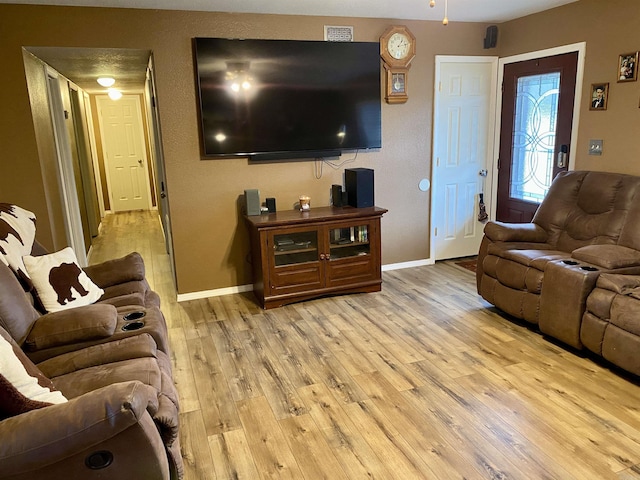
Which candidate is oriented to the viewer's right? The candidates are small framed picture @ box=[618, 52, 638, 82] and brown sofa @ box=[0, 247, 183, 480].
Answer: the brown sofa

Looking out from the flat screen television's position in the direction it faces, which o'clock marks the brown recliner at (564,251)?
The brown recliner is roughly at 10 o'clock from the flat screen television.

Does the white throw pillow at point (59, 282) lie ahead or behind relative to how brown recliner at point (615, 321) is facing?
ahead

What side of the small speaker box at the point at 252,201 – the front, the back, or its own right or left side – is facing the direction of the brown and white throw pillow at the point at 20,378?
front

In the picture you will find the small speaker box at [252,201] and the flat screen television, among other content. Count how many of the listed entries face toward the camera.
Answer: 2

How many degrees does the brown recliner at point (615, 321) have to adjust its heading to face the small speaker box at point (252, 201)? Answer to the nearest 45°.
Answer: approximately 45° to its right

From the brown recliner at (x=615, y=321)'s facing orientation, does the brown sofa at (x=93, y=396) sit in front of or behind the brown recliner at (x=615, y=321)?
in front

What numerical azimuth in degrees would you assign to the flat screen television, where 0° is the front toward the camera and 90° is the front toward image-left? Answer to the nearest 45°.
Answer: approximately 0°

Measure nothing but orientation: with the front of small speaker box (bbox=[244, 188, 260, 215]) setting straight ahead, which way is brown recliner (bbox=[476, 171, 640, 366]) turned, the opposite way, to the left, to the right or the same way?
to the right

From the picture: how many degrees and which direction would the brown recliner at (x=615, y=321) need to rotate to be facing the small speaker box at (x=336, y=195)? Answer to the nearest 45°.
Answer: approximately 45° to its right

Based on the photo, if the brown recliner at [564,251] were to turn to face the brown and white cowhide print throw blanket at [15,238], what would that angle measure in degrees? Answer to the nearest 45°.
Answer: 0° — it already faces it

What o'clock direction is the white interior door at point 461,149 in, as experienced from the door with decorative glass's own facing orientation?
The white interior door is roughly at 2 o'clock from the door with decorative glass.

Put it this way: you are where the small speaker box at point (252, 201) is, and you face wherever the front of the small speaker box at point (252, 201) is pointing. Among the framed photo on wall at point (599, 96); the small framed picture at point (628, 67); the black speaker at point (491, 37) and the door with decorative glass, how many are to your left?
4

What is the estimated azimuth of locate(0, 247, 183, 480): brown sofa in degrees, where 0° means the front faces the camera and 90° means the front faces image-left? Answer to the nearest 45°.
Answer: approximately 270°

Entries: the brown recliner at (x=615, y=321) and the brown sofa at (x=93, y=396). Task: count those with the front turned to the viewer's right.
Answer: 1
